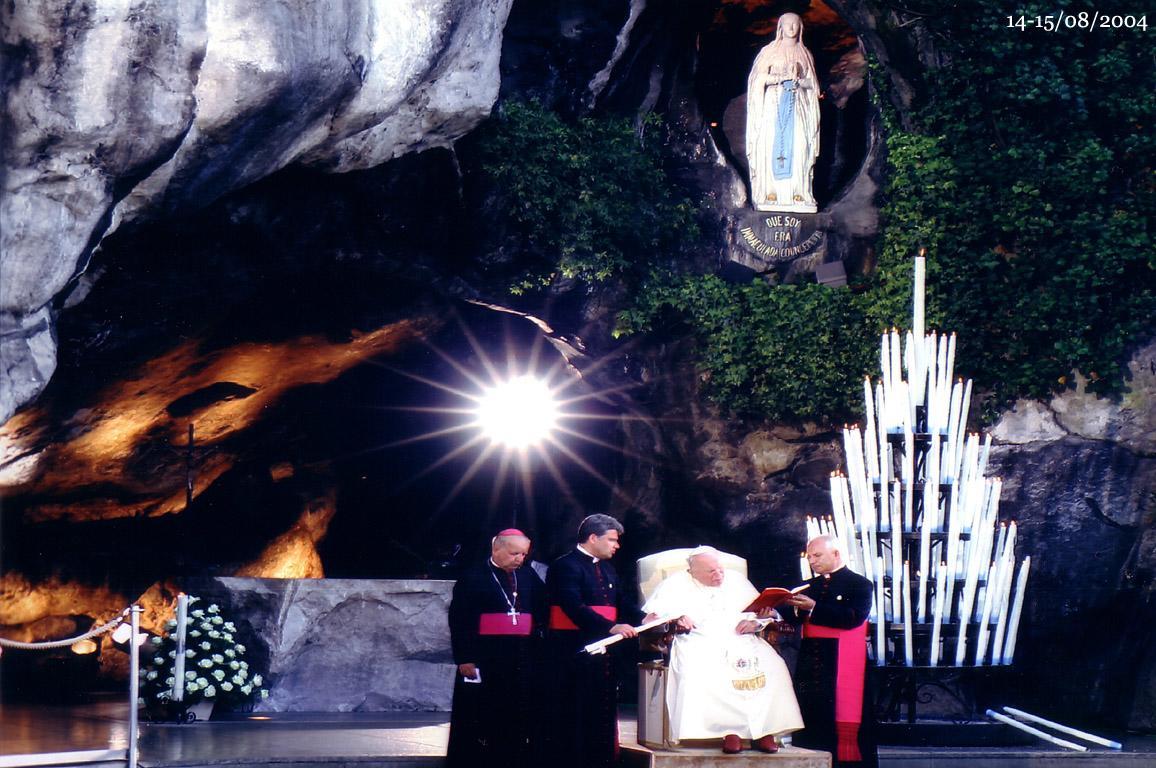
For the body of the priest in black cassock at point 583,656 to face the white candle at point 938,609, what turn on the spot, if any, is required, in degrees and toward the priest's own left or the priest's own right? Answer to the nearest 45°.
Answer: approximately 90° to the priest's own left

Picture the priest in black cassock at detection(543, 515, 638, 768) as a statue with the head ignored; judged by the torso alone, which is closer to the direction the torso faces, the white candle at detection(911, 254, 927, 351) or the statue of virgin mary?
the white candle

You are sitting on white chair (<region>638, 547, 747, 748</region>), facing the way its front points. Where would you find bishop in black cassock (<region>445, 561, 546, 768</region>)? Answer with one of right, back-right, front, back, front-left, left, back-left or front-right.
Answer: right

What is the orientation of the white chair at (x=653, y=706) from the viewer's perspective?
toward the camera

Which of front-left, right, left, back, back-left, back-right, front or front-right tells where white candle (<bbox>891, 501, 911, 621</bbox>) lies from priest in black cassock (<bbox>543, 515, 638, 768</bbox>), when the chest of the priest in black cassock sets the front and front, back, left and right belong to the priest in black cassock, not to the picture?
left

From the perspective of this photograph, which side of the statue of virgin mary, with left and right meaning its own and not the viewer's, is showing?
front

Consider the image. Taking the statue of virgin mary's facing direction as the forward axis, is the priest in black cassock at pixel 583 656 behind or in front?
in front

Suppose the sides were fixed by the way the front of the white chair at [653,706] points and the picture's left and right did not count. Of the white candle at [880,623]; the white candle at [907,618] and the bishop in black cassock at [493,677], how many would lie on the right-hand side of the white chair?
1

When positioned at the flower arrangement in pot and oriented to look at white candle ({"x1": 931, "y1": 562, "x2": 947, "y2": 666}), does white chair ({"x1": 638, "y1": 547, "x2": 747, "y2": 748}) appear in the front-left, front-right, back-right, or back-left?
front-right

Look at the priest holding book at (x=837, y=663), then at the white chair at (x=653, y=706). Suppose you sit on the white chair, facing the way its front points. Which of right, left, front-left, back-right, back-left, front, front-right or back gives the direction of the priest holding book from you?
left

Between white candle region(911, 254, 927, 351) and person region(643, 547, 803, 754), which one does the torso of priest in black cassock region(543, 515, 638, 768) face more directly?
the person
